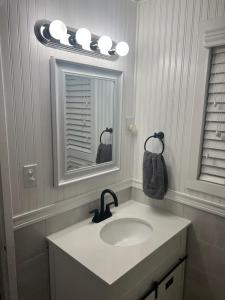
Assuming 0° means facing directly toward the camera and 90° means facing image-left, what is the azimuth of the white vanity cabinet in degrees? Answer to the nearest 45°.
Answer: approximately 315°

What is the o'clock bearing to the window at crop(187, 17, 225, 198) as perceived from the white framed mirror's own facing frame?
The window is roughly at 11 o'clock from the white framed mirror.
